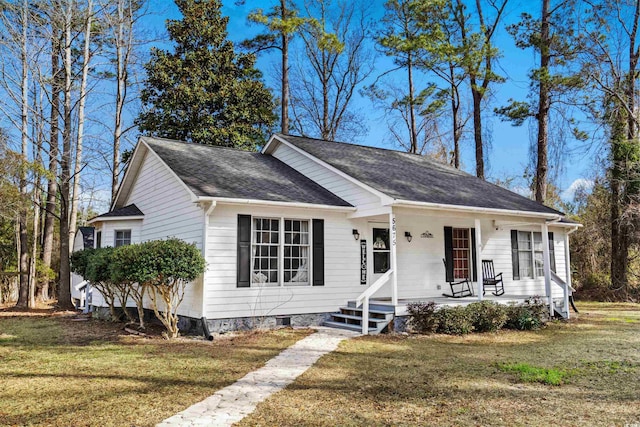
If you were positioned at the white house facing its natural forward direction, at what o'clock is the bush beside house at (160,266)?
The bush beside house is roughly at 3 o'clock from the white house.

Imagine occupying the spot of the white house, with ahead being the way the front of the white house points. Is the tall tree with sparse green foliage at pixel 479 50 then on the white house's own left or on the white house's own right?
on the white house's own left

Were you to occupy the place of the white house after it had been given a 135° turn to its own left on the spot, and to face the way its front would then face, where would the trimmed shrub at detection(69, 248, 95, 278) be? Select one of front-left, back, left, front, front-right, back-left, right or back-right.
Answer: left

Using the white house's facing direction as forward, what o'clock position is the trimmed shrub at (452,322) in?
The trimmed shrub is roughly at 11 o'clock from the white house.

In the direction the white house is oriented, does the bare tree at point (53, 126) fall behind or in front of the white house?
behind

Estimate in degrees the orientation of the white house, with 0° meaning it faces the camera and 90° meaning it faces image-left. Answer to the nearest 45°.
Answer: approximately 315°

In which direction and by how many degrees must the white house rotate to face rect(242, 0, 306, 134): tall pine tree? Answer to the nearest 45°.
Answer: approximately 135° to its left

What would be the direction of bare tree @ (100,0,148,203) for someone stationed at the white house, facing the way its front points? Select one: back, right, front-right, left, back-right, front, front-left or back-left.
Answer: back

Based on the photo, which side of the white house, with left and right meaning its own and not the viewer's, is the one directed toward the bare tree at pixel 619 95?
left

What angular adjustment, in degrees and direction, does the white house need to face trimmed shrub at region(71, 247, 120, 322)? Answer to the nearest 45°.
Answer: approximately 135° to its right
